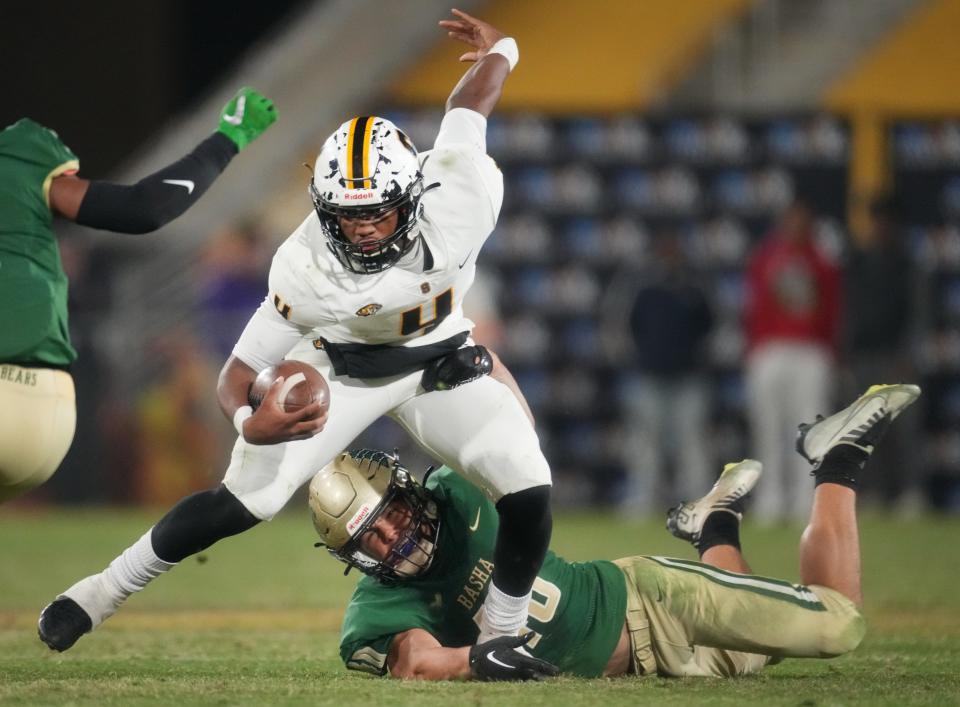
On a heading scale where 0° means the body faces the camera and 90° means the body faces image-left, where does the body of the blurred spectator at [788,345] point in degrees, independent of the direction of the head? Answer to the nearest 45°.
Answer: approximately 0°

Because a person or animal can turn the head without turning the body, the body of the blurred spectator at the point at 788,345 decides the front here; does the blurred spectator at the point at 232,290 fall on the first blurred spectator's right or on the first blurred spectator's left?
on the first blurred spectator's right

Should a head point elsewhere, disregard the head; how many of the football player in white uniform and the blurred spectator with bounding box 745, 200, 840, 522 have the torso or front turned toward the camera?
2

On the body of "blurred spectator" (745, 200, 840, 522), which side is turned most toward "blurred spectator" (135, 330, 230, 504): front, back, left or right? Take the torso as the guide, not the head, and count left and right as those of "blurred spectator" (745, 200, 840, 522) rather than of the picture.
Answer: right

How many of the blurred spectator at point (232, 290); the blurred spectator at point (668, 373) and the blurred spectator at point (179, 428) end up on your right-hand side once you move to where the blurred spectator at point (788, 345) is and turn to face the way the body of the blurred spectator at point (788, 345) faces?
3

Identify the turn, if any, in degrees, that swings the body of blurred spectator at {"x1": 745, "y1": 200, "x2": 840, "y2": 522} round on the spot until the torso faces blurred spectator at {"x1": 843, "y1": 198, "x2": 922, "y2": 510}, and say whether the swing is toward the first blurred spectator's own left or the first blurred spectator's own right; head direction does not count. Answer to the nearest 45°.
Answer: approximately 135° to the first blurred spectator's own left

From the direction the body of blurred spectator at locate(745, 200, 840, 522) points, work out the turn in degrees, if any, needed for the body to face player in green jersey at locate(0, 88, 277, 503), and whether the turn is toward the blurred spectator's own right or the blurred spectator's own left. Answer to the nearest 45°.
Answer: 0° — they already face them

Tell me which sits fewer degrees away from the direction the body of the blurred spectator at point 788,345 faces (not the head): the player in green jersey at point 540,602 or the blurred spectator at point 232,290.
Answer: the player in green jersey

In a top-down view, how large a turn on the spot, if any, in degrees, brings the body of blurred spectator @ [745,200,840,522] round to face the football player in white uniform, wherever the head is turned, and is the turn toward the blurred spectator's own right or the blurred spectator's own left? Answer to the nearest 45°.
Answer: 0° — they already face them

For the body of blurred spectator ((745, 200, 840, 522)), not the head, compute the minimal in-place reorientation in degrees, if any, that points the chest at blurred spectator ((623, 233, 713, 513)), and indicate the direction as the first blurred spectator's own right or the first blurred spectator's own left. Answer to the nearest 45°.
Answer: approximately 90° to the first blurred spectator's own right
